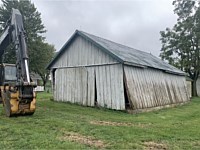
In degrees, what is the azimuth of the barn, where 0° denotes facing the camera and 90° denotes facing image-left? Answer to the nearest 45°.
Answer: approximately 45°

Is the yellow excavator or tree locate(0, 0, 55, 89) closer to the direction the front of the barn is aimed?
the yellow excavator

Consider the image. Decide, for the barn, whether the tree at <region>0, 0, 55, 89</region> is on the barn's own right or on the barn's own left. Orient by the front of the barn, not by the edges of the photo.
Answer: on the barn's own right

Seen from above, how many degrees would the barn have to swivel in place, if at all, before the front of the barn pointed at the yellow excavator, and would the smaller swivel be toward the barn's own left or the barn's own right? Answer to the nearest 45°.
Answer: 0° — it already faces it

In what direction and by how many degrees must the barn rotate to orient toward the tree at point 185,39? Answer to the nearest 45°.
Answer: approximately 180°

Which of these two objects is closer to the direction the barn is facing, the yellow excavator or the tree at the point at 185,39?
the yellow excavator
